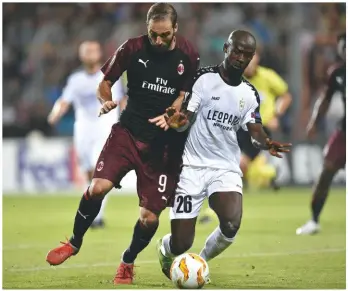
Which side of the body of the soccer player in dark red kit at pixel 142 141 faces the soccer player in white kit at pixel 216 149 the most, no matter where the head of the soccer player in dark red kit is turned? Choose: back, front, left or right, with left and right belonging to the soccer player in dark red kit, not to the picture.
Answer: left

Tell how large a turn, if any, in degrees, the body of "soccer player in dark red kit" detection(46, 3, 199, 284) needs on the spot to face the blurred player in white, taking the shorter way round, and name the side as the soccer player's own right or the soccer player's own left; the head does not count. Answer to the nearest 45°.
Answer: approximately 180°

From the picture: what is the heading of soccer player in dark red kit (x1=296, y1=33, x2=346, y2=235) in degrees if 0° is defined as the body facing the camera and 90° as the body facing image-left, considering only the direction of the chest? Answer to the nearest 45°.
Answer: approximately 45°

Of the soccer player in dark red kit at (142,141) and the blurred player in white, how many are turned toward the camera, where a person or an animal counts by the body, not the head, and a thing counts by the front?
2

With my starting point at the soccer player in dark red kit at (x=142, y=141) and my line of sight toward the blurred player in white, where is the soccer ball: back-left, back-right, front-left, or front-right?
back-right

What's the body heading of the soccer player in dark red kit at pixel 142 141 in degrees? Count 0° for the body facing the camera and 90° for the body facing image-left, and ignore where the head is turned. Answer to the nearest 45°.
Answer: approximately 0°

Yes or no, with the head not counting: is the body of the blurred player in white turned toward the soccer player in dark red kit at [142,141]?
yes

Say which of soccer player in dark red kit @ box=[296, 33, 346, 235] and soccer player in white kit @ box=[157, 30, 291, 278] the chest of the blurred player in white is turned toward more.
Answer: the soccer player in white kit

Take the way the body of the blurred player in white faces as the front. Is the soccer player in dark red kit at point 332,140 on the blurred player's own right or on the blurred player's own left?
on the blurred player's own left
